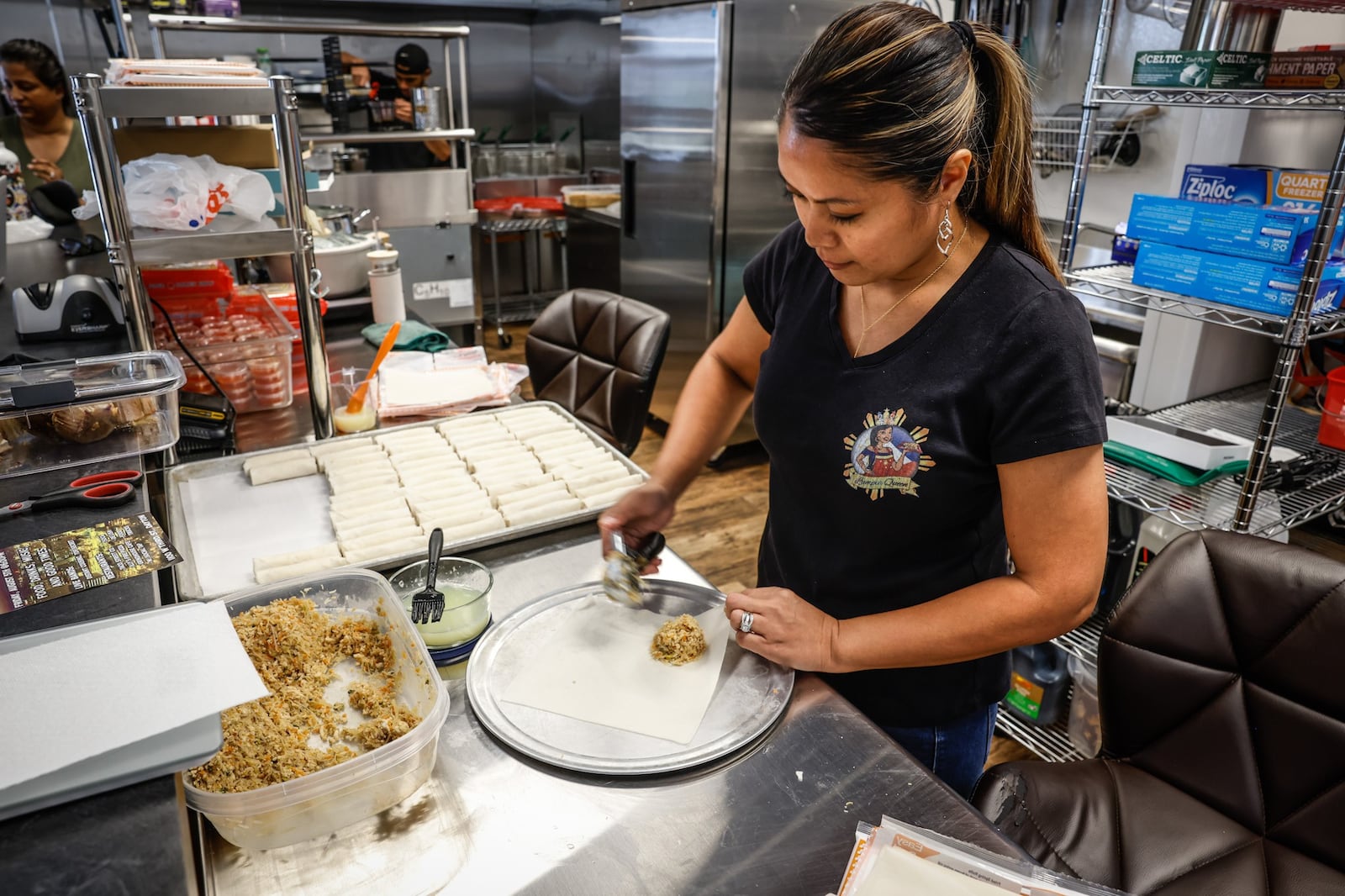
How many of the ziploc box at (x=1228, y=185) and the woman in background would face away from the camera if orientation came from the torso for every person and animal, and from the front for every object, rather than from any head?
0

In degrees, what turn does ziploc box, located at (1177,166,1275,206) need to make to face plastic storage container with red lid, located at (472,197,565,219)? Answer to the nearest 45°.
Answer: approximately 135° to its right

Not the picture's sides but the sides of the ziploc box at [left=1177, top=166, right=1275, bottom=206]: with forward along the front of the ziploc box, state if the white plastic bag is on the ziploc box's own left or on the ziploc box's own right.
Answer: on the ziploc box's own right

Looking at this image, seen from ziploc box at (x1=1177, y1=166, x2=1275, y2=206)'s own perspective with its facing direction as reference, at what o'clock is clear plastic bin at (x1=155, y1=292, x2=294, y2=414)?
The clear plastic bin is roughly at 2 o'clock from the ziploc box.

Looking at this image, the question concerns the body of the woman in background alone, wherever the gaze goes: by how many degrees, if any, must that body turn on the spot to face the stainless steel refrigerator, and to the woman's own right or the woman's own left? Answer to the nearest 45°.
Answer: approximately 90° to the woman's own left

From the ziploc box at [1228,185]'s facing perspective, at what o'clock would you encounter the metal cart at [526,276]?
The metal cart is roughly at 4 o'clock from the ziploc box.

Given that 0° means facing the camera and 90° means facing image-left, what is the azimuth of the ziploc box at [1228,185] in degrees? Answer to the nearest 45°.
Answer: approximately 0°
